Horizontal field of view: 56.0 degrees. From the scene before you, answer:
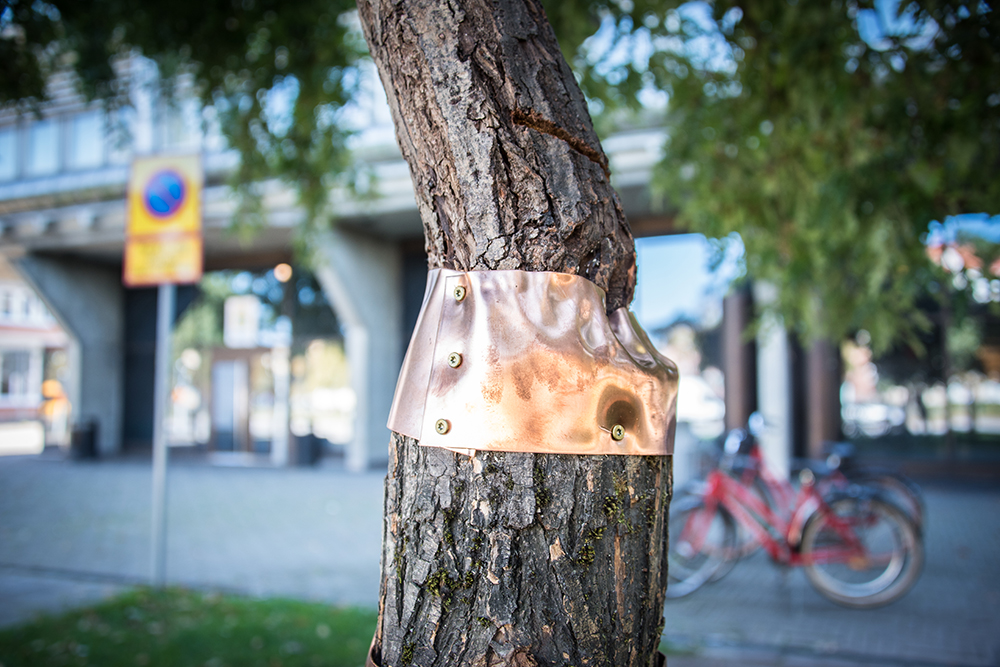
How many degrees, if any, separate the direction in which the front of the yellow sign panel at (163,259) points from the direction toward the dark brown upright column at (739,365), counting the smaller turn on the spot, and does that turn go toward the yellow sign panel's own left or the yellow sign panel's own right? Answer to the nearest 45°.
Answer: approximately 135° to the yellow sign panel's own left

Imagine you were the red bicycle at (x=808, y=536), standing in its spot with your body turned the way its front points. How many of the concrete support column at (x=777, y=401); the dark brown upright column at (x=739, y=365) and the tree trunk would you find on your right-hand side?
2

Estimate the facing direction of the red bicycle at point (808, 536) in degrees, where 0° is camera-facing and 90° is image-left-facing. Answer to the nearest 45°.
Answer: approximately 90°

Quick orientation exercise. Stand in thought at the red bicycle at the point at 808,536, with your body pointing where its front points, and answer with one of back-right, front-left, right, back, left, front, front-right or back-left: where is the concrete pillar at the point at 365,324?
front-right

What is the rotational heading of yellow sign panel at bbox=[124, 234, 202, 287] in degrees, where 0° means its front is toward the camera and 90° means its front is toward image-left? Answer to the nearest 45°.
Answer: approximately 0°

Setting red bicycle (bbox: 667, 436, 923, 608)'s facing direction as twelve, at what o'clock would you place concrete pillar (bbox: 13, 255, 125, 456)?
The concrete pillar is roughly at 1 o'clock from the red bicycle.

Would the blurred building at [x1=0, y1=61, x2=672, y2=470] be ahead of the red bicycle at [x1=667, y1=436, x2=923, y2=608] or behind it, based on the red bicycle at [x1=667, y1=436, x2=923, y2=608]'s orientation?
ahead

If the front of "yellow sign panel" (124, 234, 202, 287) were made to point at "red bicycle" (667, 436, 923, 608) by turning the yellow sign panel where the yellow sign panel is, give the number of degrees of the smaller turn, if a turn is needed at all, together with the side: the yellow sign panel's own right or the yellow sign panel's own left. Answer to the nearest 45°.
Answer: approximately 90° to the yellow sign panel's own left

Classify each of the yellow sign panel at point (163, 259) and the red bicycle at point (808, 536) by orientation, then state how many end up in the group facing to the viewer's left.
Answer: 1

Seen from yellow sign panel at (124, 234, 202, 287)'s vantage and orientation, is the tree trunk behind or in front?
in front
